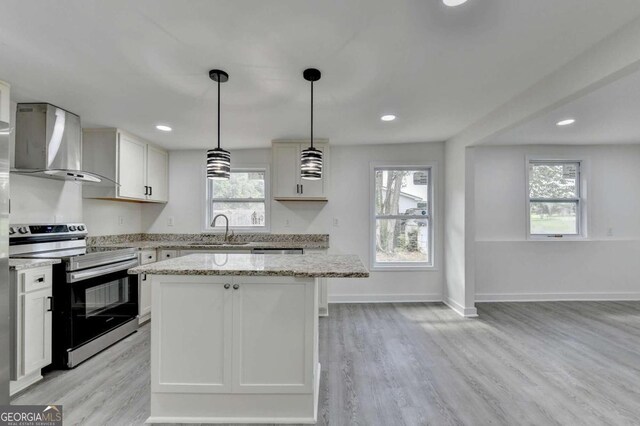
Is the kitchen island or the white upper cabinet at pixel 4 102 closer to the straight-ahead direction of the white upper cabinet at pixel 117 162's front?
the kitchen island

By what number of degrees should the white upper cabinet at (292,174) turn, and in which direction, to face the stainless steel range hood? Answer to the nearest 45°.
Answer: approximately 45° to its right

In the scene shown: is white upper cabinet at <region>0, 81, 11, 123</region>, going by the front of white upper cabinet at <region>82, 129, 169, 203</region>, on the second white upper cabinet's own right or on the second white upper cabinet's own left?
on the second white upper cabinet's own right

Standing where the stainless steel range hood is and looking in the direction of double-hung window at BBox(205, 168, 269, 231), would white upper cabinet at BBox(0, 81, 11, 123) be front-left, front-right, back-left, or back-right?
back-right

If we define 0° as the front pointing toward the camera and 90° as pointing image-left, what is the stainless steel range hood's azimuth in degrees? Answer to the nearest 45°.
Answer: approximately 315°

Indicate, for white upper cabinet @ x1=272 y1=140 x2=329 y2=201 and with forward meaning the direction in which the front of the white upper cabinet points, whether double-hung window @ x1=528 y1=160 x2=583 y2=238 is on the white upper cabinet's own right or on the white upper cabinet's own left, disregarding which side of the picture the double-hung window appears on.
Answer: on the white upper cabinet's own left

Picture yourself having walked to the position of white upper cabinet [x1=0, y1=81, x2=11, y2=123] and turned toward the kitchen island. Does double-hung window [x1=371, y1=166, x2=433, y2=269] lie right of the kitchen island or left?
left

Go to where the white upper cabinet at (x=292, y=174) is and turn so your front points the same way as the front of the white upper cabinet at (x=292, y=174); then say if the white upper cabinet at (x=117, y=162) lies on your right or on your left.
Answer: on your right

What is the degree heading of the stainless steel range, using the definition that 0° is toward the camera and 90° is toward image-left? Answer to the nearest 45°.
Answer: approximately 315°

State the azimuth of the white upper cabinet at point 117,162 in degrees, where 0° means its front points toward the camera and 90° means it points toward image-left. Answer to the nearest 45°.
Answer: approximately 315°
